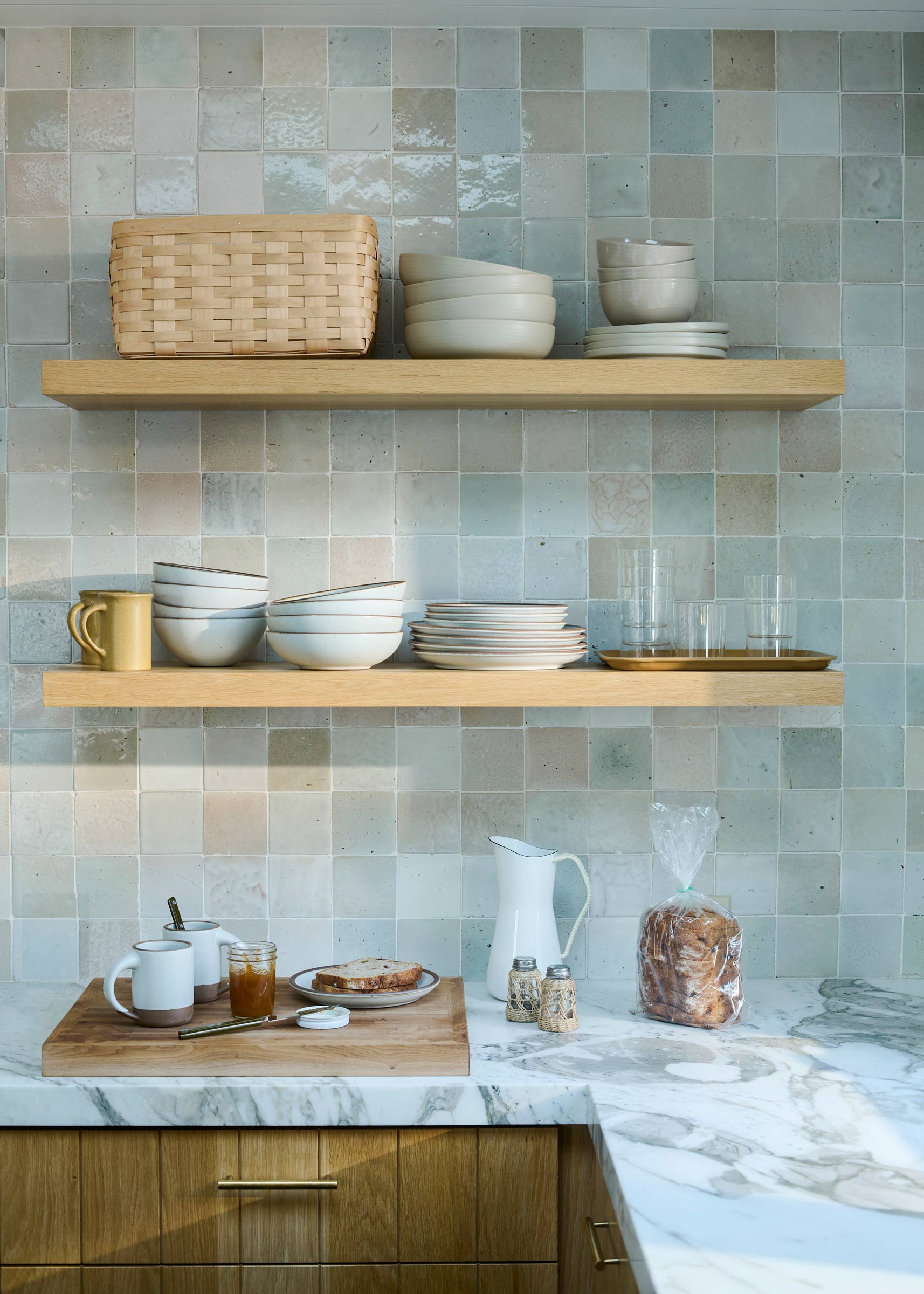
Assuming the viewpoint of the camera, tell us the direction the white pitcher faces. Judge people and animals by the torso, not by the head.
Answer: facing to the left of the viewer

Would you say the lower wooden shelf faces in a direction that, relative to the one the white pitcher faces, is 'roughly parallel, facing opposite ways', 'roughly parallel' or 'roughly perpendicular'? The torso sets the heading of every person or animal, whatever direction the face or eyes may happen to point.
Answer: roughly perpendicular

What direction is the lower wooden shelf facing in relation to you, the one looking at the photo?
facing the viewer

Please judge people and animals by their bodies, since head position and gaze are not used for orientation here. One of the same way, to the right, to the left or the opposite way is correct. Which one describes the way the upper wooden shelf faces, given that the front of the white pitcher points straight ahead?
to the left

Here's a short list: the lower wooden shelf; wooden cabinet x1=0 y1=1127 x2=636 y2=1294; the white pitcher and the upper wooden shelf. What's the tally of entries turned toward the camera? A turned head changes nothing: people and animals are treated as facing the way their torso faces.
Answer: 3

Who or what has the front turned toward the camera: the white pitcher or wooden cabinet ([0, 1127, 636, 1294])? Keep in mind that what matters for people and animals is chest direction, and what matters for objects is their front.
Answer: the wooden cabinet

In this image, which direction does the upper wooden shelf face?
toward the camera
